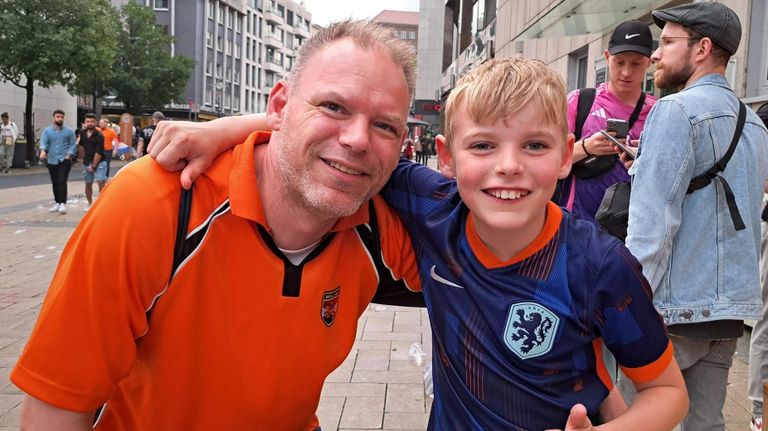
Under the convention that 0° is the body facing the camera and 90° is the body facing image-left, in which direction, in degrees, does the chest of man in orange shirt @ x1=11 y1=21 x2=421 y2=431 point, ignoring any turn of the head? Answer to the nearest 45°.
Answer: approximately 315°

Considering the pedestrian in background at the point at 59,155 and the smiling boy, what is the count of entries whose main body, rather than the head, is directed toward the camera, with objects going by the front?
2

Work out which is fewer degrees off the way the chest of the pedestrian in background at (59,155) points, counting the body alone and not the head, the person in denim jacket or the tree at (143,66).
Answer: the person in denim jacket

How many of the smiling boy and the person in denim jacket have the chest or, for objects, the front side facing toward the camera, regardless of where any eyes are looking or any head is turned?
1
